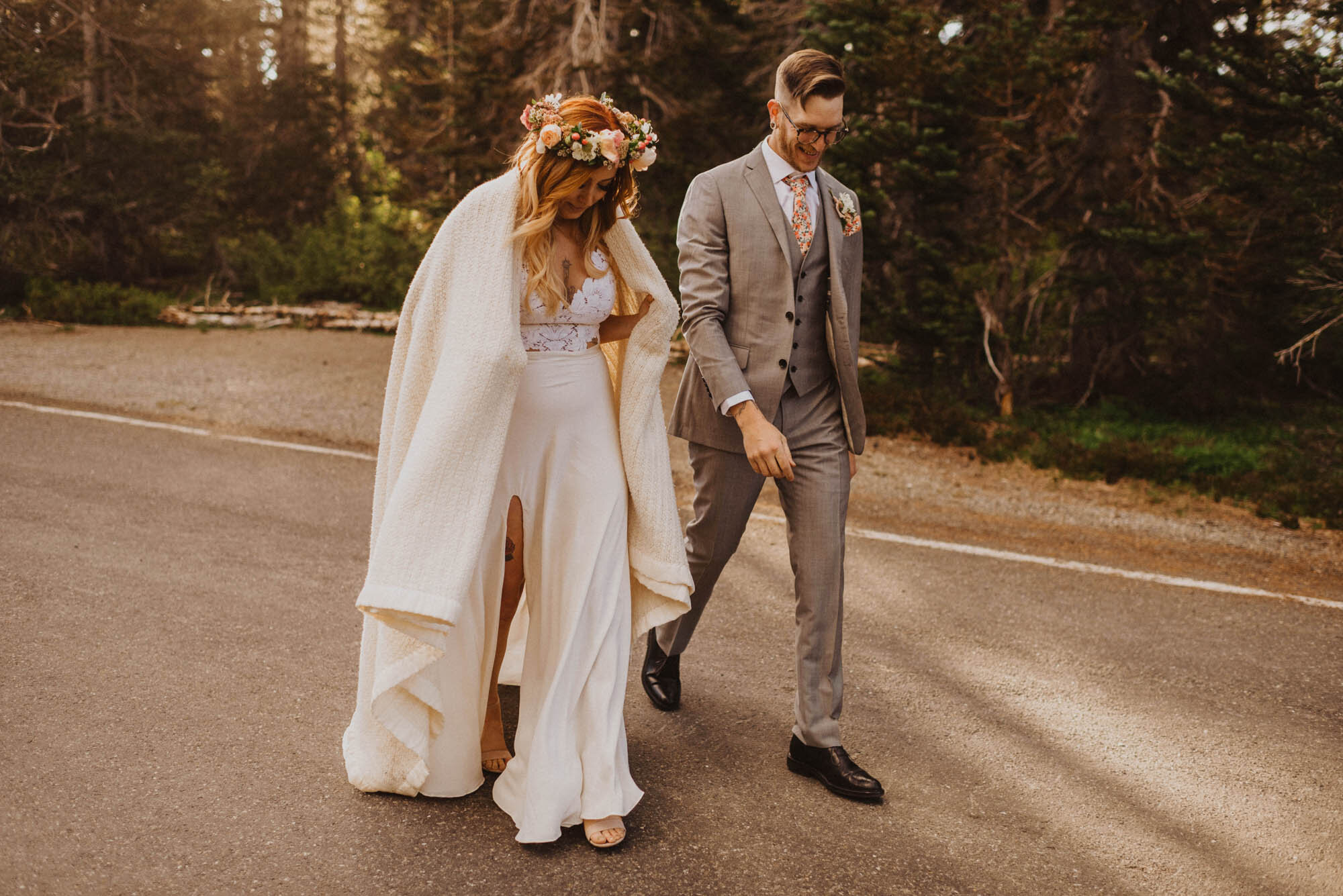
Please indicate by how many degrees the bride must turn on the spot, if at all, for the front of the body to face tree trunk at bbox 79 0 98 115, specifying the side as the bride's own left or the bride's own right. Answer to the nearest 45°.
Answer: approximately 180°

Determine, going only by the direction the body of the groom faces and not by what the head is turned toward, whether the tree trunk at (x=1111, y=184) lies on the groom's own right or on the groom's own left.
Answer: on the groom's own left

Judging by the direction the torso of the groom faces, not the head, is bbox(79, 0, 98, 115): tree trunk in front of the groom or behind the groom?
behind

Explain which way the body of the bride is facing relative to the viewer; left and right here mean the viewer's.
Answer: facing the viewer and to the right of the viewer

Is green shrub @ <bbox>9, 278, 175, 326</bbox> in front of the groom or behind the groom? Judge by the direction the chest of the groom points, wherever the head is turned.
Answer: behind

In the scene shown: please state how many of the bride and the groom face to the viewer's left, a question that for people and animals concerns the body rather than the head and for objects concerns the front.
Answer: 0
